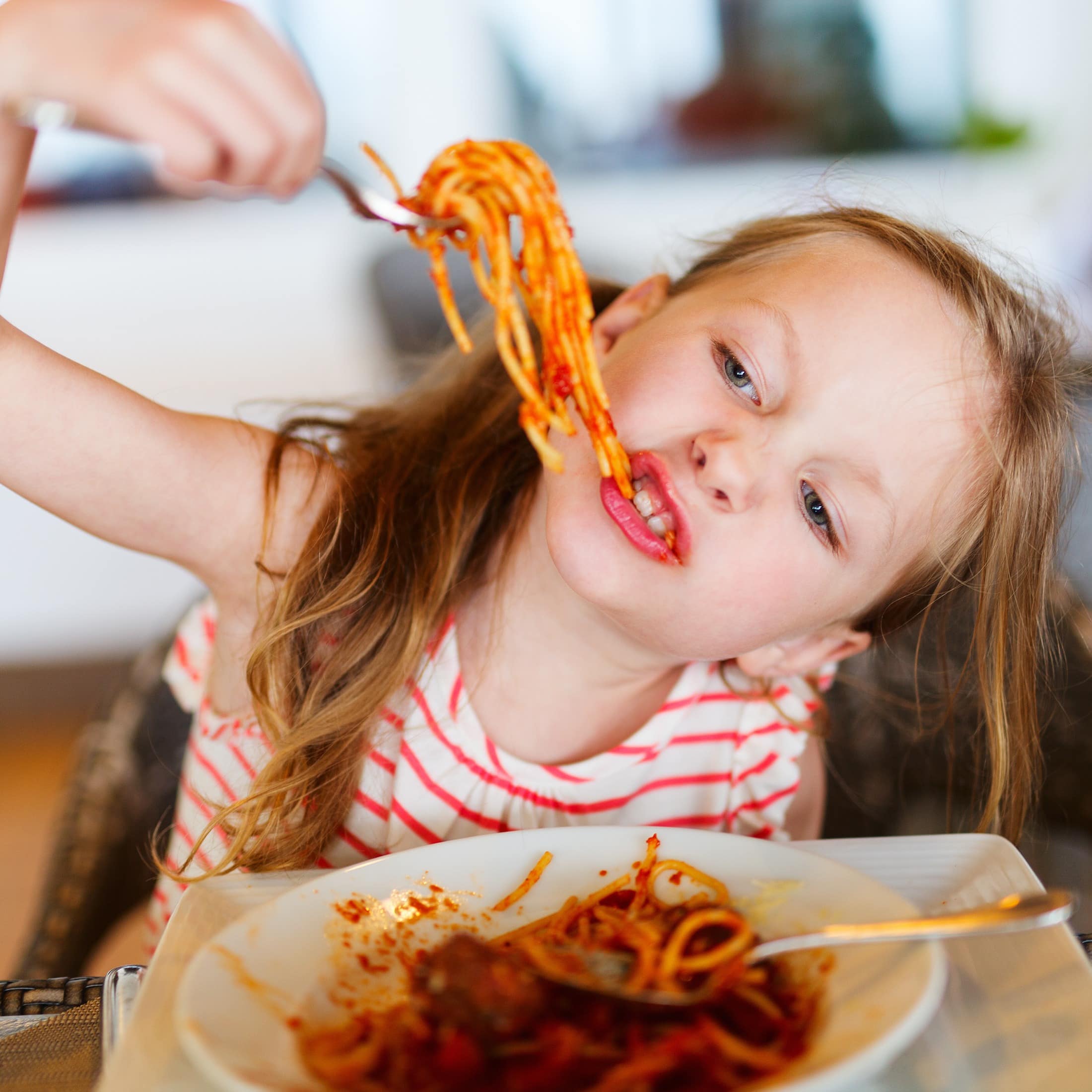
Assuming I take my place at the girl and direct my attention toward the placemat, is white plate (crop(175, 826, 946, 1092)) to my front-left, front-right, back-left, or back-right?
front-left

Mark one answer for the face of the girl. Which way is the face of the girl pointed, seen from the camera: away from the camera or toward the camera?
toward the camera

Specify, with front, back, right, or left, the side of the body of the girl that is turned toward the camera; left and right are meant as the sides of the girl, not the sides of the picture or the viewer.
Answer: front
